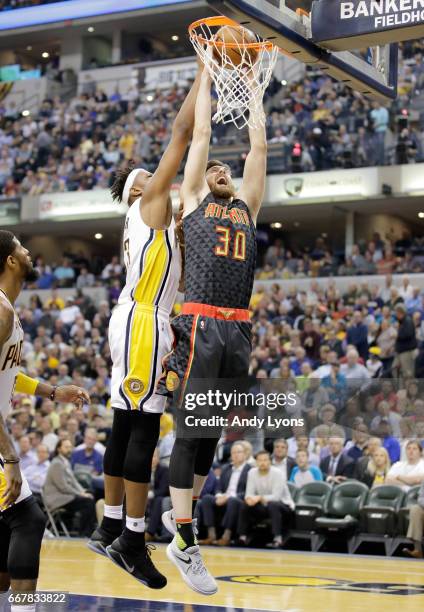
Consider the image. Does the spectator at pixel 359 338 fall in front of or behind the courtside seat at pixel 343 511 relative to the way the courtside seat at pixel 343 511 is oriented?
behind

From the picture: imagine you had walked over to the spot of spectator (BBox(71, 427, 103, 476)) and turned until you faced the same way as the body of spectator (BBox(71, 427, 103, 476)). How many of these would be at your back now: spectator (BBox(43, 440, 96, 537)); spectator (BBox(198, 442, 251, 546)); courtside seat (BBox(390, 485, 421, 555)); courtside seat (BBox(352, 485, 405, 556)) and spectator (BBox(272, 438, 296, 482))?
0

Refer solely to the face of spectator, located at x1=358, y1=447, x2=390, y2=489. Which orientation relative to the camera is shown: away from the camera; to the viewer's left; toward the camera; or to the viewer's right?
toward the camera

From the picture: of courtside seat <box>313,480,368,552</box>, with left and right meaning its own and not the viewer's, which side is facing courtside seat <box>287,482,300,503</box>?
right

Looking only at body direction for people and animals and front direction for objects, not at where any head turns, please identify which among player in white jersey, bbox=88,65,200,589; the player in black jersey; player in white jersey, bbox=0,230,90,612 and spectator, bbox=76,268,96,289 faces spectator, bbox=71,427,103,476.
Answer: spectator, bbox=76,268,96,289

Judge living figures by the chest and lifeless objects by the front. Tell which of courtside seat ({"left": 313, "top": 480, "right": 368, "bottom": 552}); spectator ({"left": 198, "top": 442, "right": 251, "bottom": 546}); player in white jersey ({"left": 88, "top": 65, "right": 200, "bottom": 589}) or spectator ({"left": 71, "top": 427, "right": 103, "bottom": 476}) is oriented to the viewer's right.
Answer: the player in white jersey

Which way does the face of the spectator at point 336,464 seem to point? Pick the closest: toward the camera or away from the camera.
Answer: toward the camera

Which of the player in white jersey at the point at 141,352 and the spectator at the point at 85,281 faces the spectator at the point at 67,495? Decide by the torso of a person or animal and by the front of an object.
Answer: the spectator at the point at 85,281

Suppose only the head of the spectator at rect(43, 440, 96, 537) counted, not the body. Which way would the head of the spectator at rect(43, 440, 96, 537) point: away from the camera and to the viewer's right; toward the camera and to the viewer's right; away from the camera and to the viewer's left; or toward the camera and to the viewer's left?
toward the camera and to the viewer's right

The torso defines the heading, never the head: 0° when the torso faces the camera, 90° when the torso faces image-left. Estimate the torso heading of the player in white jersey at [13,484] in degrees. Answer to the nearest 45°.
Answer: approximately 315°

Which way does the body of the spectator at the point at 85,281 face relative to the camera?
toward the camera

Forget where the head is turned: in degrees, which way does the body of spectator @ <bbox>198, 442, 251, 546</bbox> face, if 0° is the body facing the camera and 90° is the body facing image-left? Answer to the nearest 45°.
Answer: approximately 45°

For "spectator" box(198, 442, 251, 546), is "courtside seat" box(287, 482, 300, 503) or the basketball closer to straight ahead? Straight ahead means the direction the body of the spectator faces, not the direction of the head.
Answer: the basketball

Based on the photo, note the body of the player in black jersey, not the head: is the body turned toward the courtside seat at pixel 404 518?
no
